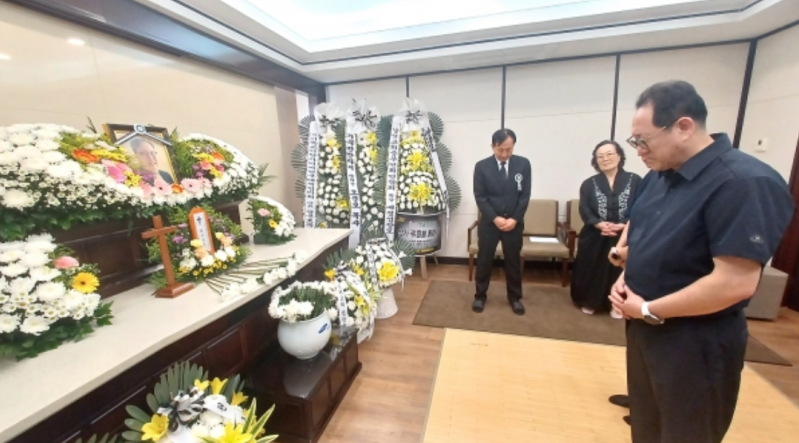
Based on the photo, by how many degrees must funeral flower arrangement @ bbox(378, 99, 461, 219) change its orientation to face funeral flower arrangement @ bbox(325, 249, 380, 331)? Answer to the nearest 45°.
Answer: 0° — it already faces it

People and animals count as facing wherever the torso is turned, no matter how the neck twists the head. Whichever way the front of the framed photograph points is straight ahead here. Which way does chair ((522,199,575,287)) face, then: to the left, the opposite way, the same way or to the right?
to the right

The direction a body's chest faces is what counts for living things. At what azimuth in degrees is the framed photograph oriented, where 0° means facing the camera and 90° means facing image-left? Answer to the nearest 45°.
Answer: approximately 315°

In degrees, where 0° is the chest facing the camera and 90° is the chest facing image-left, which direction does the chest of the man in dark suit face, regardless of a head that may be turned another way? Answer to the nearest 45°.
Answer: approximately 0°

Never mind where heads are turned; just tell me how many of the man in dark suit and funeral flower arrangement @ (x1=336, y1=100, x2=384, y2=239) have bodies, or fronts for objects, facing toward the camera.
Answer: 2

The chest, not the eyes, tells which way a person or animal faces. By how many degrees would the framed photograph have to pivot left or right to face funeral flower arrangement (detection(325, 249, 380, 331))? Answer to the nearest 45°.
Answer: approximately 45° to its left

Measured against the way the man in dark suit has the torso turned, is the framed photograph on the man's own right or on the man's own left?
on the man's own right

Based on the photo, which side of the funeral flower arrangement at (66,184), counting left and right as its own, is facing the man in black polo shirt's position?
front

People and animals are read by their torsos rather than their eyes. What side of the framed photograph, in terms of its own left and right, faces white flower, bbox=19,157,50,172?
right

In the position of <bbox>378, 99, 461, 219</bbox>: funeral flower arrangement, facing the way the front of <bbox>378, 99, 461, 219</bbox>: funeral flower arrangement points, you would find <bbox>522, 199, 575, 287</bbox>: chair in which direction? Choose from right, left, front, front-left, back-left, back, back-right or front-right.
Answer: left

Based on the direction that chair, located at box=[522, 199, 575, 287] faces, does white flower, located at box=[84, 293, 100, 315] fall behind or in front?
in front

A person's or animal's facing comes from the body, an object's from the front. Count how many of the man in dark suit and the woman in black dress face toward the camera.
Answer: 2
